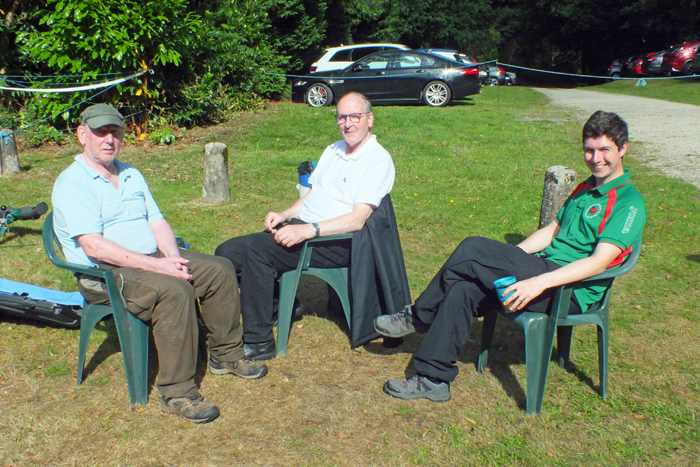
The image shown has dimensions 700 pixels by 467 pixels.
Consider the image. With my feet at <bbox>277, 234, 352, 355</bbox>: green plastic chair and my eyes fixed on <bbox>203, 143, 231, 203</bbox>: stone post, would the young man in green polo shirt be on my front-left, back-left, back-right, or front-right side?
back-right

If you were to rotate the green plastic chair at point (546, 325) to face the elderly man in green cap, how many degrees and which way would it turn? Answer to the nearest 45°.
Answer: approximately 45° to its right

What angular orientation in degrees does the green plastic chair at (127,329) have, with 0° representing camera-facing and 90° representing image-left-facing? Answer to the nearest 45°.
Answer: approximately 315°

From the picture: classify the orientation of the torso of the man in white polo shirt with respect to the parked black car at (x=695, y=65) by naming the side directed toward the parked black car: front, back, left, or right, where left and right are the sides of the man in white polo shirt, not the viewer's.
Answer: back

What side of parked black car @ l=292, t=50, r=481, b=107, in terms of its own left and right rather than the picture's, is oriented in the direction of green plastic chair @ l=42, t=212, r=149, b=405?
left

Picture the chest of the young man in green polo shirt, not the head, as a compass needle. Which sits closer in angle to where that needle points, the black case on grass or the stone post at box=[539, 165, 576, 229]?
the black case on grass

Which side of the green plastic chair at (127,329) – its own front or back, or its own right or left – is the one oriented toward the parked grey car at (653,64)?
left

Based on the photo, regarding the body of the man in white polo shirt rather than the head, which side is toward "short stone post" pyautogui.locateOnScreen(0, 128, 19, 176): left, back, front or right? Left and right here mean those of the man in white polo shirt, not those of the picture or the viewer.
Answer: right

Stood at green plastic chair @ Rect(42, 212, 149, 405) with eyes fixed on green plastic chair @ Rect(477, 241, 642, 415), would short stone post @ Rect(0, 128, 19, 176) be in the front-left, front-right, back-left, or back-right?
back-left

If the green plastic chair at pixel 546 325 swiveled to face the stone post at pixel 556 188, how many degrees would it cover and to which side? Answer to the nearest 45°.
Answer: approximately 135° to its right

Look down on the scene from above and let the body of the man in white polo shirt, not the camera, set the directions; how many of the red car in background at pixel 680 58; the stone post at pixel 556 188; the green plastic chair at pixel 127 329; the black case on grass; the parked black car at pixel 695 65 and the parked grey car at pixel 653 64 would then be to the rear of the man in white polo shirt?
4

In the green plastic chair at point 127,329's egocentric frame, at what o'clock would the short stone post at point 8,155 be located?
The short stone post is roughly at 7 o'clock from the green plastic chair.

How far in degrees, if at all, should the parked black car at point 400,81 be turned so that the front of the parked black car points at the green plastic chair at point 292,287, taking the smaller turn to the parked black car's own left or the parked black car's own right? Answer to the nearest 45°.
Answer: approximately 90° to the parked black car's own left

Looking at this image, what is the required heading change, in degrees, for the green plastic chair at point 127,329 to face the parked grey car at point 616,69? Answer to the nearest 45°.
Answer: approximately 90° to its left
